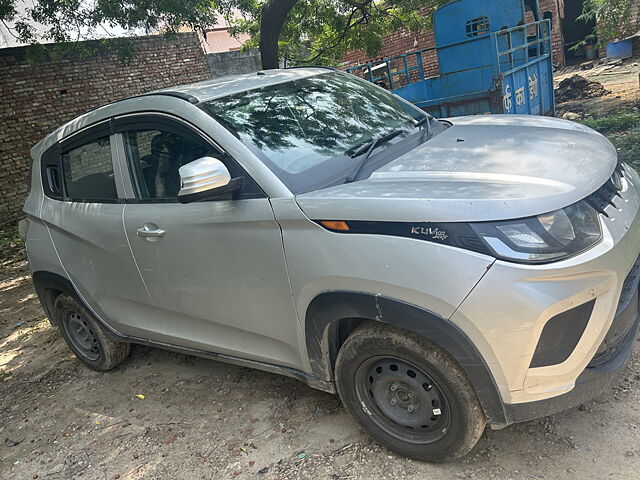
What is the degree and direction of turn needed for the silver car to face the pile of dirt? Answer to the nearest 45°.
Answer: approximately 90° to its left

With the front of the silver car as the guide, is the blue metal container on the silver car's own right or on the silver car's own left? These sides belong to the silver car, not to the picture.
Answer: on the silver car's own left

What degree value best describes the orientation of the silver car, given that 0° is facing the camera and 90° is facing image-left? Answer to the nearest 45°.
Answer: approximately 315°

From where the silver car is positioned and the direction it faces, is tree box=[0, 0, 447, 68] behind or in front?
behind
